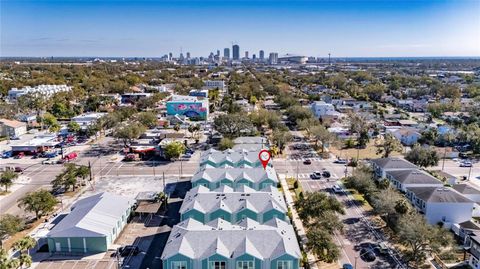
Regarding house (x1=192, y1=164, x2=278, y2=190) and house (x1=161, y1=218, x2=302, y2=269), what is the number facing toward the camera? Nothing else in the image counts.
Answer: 2

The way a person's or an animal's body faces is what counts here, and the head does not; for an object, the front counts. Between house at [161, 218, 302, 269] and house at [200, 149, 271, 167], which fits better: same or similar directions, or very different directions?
same or similar directions

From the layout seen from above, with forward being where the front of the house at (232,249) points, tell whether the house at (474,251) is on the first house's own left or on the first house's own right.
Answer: on the first house's own left

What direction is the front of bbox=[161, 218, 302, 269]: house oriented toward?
toward the camera

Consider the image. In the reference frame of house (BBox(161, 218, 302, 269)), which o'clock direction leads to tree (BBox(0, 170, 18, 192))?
The tree is roughly at 4 o'clock from the house.

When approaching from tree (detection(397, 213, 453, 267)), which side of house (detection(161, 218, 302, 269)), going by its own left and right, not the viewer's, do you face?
left

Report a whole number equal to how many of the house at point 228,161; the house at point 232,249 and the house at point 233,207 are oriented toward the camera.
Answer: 3

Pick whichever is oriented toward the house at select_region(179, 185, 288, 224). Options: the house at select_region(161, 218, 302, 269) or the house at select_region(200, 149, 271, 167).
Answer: the house at select_region(200, 149, 271, 167)

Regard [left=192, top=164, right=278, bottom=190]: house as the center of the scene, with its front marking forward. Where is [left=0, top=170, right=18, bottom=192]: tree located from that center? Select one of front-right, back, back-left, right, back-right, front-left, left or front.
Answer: right

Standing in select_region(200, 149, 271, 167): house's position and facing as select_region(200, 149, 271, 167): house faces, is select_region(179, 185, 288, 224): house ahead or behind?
ahead

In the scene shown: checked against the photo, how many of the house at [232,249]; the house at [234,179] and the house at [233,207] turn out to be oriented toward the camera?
3

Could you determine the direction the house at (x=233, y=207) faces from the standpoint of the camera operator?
facing the viewer

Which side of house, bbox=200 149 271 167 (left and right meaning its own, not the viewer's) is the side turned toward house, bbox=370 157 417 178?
left

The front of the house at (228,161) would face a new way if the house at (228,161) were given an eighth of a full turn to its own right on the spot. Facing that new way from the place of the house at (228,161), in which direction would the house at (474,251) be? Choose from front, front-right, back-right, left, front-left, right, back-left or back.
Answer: left

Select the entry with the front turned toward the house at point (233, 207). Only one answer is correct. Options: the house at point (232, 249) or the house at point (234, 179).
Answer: the house at point (234, 179)

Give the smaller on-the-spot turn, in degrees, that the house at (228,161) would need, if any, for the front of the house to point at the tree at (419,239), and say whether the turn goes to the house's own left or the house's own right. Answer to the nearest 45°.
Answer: approximately 45° to the house's own left

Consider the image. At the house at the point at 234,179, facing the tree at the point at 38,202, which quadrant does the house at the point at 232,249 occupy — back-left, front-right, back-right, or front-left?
front-left

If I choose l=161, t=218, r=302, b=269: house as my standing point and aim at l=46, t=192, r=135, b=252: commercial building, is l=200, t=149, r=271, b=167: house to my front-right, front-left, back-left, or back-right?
front-right

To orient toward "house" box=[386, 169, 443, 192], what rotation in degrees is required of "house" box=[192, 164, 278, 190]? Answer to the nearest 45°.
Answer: approximately 90° to its left

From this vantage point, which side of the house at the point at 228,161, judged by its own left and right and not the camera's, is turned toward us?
front
